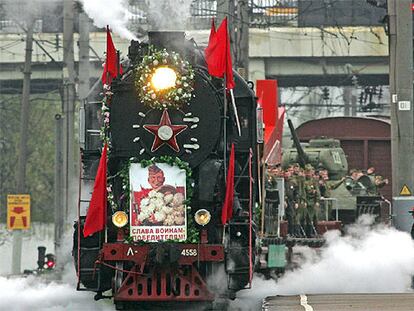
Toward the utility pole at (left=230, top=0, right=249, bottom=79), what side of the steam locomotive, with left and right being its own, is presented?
back

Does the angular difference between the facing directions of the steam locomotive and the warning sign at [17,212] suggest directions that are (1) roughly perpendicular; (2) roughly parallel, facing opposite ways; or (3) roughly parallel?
roughly parallel

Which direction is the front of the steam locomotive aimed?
toward the camera

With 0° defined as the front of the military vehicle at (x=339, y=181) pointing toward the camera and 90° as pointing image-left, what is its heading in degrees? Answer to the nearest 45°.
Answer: approximately 45°

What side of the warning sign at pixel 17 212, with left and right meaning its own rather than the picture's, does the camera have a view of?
front

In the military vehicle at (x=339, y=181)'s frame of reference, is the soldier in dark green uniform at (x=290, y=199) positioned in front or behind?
in front

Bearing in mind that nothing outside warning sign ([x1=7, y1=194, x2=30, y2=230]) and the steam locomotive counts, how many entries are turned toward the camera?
2
